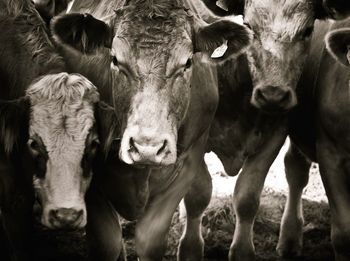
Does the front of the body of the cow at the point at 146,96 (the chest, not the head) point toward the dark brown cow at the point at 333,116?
no

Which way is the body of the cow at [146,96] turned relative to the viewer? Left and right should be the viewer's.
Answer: facing the viewer

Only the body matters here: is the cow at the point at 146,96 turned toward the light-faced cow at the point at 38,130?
no
